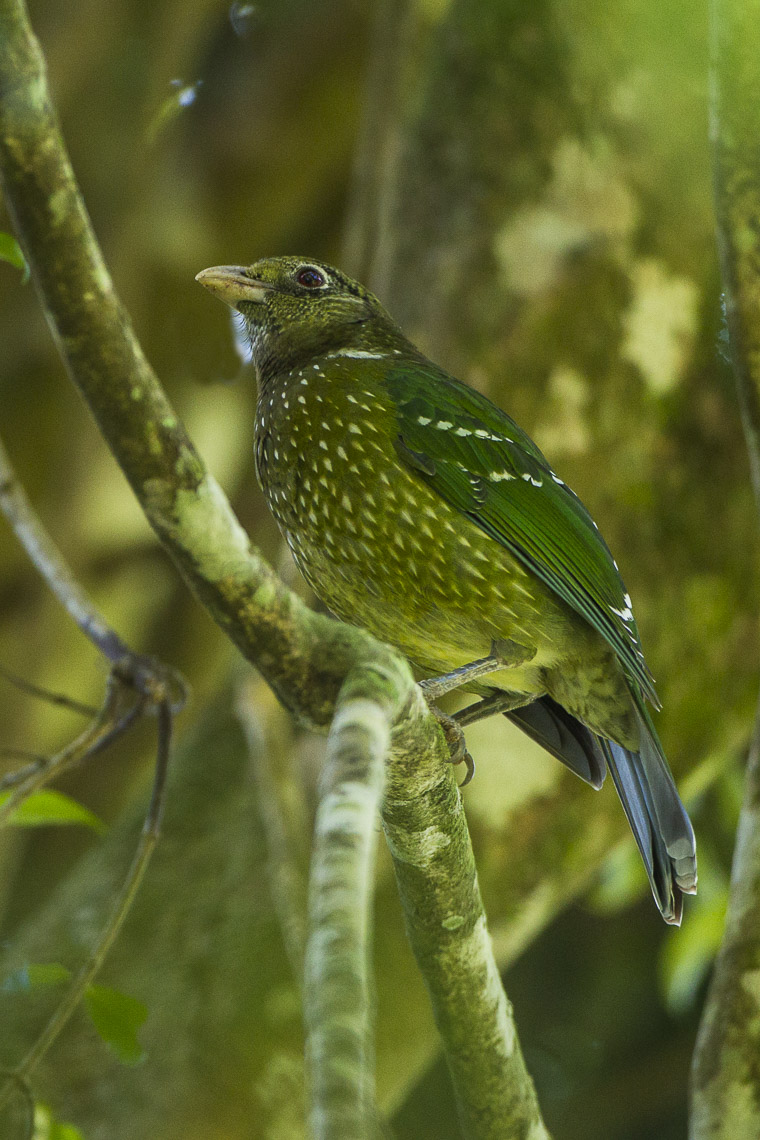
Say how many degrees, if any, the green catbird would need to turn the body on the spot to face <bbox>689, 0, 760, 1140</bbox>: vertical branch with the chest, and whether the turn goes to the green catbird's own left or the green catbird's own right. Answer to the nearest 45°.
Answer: approximately 180°

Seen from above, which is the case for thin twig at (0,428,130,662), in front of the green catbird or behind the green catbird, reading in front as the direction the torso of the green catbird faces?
in front

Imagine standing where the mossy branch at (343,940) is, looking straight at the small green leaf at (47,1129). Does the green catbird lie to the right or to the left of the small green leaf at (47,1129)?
right

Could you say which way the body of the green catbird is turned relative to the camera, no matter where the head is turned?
to the viewer's left

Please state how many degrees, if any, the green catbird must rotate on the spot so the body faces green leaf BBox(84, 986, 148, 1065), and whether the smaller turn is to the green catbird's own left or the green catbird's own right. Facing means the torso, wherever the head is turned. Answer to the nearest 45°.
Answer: approximately 45° to the green catbird's own right
